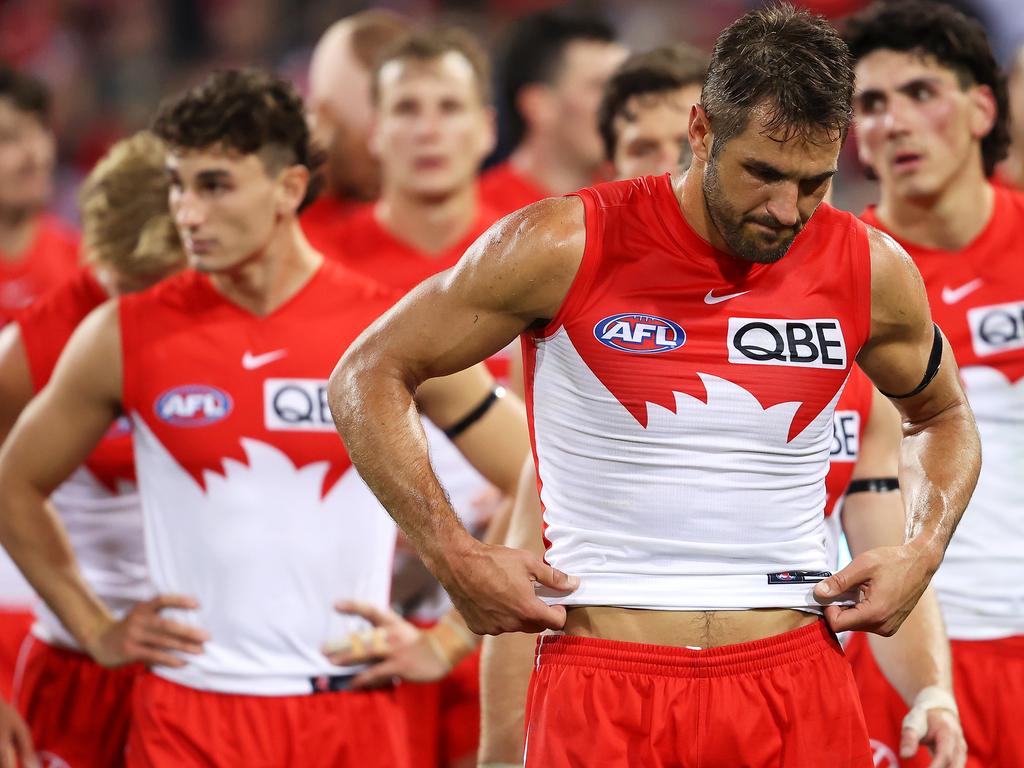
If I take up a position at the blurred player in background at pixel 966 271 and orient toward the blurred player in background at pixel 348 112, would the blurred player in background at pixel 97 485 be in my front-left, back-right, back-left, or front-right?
front-left

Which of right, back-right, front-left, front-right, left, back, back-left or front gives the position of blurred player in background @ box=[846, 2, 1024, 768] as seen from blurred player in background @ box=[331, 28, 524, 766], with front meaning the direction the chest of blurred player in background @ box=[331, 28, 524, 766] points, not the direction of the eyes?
front-left

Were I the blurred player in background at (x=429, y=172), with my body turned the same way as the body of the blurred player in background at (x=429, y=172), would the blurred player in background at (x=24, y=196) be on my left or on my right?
on my right

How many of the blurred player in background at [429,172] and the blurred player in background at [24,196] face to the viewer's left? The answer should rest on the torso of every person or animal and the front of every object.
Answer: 0

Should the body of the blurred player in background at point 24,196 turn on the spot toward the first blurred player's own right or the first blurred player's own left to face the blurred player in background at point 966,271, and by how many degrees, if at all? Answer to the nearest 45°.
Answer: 0° — they already face them

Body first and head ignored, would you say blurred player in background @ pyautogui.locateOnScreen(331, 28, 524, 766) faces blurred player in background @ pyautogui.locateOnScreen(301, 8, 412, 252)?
no

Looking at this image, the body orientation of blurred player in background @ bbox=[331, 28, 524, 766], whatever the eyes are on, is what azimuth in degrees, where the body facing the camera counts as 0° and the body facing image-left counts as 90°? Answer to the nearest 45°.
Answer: approximately 0°

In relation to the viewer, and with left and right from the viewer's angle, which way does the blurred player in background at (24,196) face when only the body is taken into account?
facing the viewer and to the right of the viewer

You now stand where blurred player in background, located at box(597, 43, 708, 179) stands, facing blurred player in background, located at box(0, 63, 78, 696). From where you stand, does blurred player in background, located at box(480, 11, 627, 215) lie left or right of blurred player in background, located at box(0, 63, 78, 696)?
right

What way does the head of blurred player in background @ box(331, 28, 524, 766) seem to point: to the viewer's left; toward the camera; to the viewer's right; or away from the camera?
toward the camera
